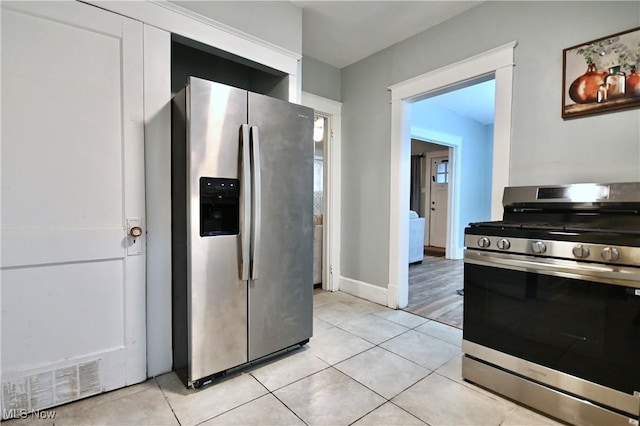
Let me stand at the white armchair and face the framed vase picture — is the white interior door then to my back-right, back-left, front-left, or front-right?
front-right

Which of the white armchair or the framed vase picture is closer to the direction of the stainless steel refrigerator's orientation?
the framed vase picture

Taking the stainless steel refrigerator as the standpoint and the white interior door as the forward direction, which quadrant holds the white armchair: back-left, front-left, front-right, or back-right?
back-right

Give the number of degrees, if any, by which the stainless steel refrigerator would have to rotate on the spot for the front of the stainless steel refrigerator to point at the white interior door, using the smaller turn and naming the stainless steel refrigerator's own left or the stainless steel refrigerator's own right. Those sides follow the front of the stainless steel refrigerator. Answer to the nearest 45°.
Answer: approximately 135° to the stainless steel refrigerator's own right

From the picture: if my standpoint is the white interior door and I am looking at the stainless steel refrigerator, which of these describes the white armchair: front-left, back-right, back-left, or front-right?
front-left

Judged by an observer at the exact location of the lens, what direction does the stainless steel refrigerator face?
facing the viewer and to the right of the viewer

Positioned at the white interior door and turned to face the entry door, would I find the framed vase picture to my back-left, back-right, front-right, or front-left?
front-right

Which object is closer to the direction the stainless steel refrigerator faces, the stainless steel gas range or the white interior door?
the stainless steel gas range

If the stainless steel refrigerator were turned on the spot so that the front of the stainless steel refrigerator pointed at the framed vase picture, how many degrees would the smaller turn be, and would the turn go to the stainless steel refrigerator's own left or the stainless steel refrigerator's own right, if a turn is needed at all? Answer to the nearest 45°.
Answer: approximately 45° to the stainless steel refrigerator's own left

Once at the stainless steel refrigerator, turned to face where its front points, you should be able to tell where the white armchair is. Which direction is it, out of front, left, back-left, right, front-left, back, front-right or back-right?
left

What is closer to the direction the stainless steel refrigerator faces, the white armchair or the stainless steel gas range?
the stainless steel gas range

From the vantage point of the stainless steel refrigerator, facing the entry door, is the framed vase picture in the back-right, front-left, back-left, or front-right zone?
front-right

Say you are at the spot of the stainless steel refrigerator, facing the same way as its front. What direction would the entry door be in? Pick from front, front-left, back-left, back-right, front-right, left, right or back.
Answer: left
